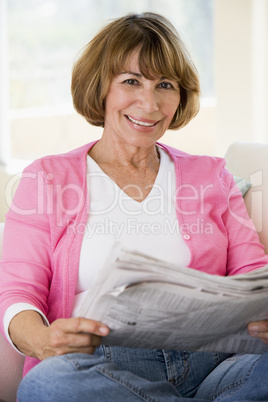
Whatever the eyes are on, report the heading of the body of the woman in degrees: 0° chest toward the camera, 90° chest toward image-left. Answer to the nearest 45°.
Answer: approximately 0°
